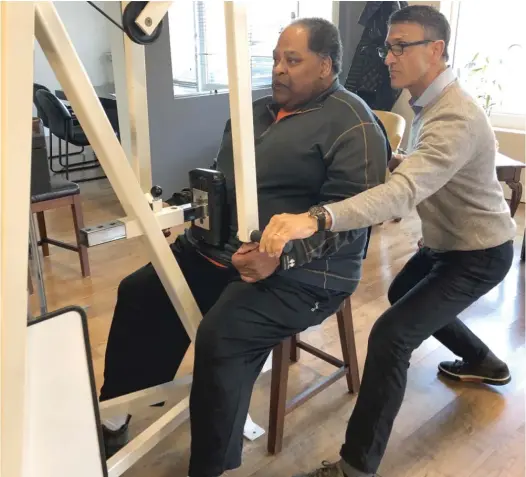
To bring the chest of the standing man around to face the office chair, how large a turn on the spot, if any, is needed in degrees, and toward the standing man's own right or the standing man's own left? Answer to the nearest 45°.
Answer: approximately 45° to the standing man's own right

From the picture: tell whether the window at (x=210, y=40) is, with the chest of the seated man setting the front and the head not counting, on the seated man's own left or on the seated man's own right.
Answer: on the seated man's own right

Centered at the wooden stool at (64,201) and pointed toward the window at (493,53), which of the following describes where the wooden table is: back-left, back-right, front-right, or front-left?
front-right

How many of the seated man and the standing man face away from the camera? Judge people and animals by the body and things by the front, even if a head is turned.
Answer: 0

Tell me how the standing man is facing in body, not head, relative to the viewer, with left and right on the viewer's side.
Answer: facing to the left of the viewer

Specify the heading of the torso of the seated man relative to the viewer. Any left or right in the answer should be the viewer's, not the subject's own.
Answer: facing the viewer and to the left of the viewer

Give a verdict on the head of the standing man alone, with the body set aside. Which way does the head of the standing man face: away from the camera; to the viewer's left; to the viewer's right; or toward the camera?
to the viewer's left

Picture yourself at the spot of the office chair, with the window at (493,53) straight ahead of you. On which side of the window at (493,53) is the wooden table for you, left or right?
right

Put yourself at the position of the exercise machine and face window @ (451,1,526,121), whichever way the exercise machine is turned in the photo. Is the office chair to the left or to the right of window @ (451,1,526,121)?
left
